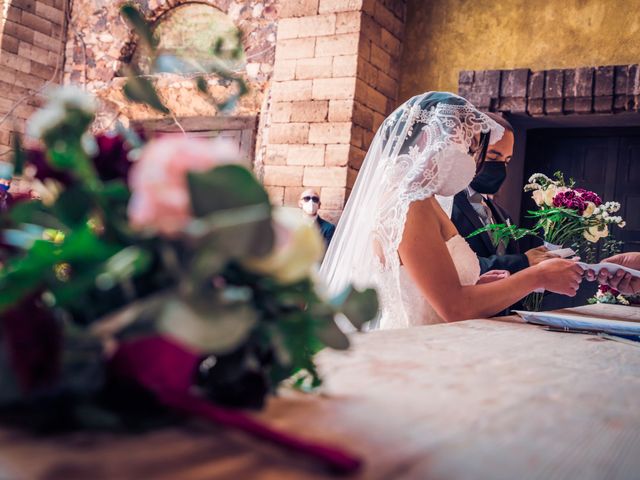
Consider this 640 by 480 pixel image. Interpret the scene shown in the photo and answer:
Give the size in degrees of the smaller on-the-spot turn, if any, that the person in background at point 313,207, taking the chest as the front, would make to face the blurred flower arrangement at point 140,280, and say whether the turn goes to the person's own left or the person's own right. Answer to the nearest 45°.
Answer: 0° — they already face it

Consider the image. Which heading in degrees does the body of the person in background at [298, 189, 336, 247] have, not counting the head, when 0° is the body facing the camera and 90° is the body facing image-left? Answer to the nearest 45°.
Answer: approximately 0°

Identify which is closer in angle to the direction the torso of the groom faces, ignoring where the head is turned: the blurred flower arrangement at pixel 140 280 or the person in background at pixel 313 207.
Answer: the blurred flower arrangement

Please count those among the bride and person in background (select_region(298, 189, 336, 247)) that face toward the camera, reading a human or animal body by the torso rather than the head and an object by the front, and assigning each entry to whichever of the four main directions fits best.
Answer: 1

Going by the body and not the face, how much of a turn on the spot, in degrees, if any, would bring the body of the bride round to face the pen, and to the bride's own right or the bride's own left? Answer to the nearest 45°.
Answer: approximately 45° to the bride's own right

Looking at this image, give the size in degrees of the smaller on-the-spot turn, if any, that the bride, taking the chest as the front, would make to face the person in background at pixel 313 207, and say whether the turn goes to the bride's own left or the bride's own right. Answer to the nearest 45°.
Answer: approximately 90° to the bride's own left

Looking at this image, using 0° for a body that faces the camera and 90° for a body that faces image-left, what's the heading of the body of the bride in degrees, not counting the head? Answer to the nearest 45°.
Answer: approximately 270°

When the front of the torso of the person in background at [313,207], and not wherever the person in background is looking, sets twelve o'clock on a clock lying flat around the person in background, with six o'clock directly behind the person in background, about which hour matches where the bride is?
The bride is roughly at 12 o'clock from the person in background.

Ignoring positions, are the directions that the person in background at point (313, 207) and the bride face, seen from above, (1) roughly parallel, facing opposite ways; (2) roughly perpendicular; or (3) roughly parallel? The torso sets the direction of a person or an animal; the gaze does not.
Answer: roughly perpendicular

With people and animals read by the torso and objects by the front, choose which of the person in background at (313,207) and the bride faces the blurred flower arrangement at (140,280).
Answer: the person in background
